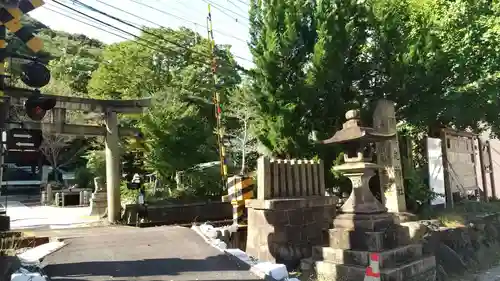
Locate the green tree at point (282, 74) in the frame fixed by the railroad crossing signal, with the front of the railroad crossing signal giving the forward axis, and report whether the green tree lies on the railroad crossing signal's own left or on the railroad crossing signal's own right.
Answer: on the railroad crossing signal's own left

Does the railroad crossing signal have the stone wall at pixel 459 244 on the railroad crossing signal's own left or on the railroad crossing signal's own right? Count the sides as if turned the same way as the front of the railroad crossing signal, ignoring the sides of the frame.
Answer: on the railroad crossing signal's own left

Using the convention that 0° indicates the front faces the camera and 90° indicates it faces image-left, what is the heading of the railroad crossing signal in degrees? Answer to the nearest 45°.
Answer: approximately 0°

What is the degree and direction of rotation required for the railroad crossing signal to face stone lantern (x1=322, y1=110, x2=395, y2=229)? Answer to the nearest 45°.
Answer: approximately 90° to its left

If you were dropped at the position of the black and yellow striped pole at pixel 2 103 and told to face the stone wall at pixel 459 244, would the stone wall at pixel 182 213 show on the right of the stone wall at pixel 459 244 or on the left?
left

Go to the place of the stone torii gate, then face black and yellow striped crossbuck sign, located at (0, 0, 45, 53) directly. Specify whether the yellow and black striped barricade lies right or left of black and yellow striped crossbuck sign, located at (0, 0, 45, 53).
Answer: left

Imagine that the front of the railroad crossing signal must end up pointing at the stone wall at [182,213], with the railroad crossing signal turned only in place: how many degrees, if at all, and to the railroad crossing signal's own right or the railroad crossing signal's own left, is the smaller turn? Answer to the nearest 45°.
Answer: approximately 135° to the railroad crossing signal's own left

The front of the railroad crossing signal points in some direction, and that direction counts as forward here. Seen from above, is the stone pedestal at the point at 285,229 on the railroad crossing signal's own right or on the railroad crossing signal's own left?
on the railroad crossing signal's own left

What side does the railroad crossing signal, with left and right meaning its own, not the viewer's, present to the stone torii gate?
back

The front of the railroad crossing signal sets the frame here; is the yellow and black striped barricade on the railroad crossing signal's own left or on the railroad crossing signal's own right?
on the railroad crossing signal's own left
